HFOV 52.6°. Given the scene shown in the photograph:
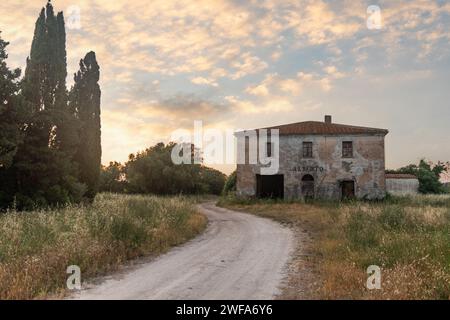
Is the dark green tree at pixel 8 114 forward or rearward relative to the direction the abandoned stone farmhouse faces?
forward

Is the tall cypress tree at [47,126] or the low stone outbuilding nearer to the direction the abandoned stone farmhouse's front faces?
the tall cypress tree

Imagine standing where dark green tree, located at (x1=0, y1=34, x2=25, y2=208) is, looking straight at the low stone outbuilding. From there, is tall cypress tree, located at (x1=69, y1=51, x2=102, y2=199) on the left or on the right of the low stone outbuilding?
left

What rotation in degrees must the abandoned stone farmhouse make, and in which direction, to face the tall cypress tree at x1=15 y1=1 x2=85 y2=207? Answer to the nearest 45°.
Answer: approximately 45° to its right

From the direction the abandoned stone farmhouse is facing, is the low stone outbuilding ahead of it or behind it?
behind

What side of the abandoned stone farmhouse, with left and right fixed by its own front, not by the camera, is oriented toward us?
front

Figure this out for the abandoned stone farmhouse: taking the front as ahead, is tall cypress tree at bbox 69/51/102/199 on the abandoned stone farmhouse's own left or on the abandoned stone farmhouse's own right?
on the abandoned stone farmhouse's own right
